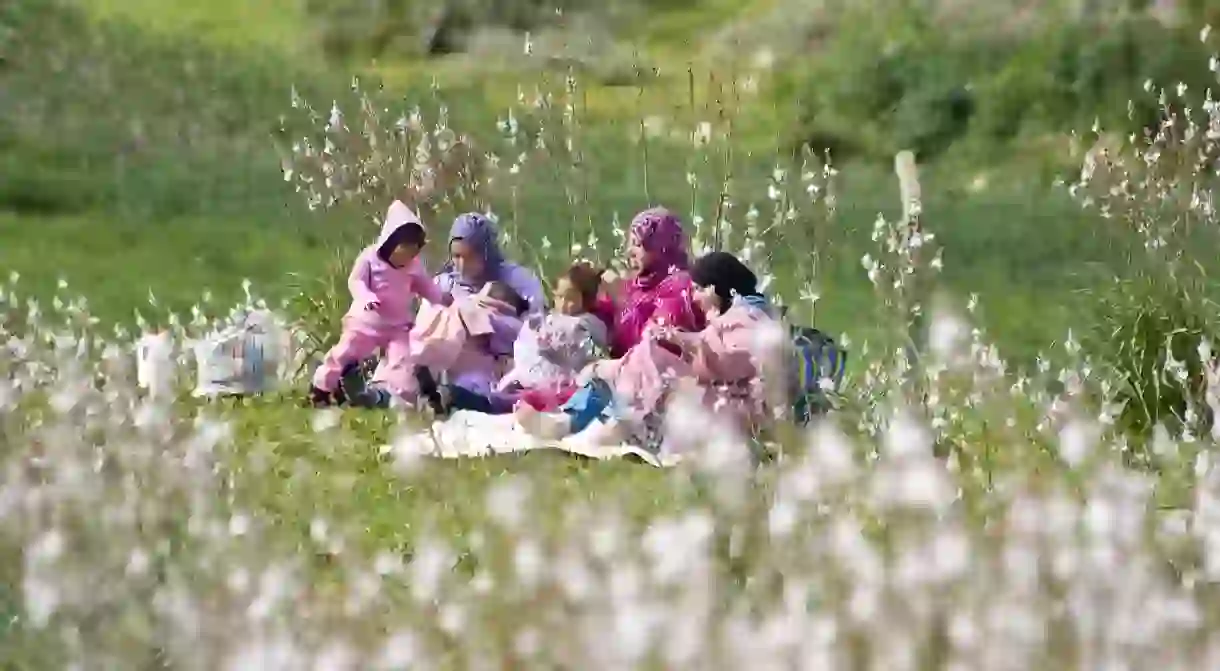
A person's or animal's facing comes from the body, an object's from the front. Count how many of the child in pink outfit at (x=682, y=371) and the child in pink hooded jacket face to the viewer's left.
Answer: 1

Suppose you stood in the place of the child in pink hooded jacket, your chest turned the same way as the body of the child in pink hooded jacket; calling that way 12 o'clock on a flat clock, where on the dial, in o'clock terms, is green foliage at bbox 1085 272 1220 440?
The green foliage is roughly at 11 o'clock from the child in pink hooded jacket.

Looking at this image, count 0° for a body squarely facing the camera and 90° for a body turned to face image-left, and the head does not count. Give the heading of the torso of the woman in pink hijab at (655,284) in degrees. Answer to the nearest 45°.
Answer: approximately 45°

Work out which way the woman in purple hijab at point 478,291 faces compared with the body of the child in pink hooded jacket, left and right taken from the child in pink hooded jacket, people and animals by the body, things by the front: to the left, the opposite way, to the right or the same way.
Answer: to the right

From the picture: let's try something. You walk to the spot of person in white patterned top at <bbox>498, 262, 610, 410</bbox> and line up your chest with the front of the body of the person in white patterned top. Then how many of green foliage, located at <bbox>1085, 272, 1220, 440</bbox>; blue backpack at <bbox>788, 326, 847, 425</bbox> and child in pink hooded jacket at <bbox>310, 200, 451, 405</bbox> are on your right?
1

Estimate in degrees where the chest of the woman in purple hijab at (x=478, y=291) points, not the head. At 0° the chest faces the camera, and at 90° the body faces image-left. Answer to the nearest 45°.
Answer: approximately 45°

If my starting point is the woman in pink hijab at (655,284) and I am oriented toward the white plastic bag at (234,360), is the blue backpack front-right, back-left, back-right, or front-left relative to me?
back-left

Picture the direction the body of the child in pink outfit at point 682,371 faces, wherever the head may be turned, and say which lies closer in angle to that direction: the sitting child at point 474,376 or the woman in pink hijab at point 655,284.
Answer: the sitting child

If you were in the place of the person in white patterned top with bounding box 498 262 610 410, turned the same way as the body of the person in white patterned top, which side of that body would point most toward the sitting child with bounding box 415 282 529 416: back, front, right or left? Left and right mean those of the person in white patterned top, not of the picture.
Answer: right

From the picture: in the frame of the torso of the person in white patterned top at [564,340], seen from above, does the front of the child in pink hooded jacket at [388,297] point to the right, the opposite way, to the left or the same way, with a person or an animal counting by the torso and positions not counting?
to the left
